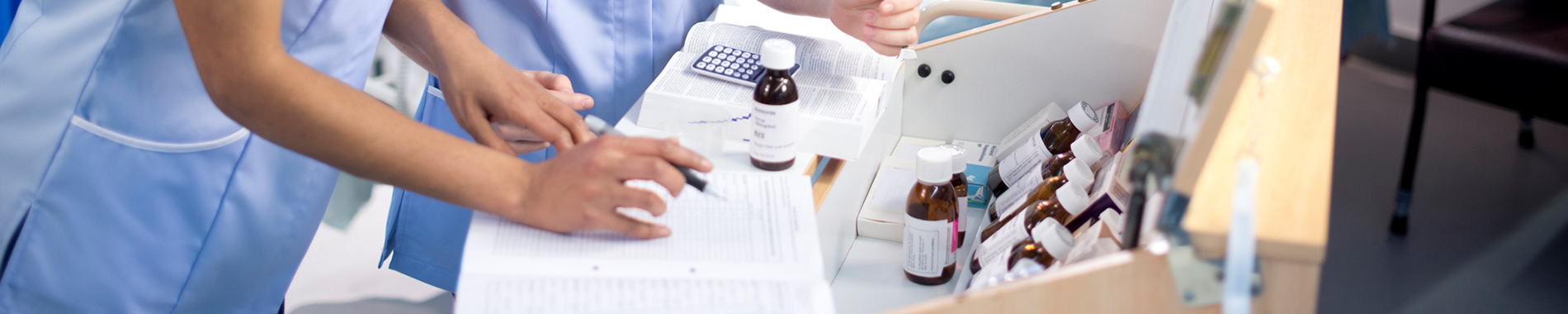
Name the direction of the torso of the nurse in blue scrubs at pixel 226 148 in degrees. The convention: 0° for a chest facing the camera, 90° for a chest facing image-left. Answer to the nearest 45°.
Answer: approximately 315°

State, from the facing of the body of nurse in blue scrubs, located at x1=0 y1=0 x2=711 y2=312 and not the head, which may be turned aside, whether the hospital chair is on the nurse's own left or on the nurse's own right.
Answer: on the nurse's own left
